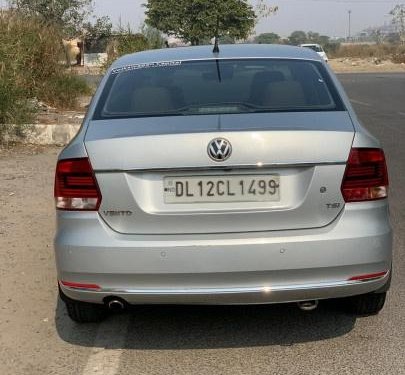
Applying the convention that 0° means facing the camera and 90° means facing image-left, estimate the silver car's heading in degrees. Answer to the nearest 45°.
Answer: approximately 180°

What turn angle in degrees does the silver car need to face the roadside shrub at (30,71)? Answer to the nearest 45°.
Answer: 0° — it already faces it

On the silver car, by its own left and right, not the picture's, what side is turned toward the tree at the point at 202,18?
front

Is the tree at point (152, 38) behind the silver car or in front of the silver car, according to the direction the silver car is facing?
in front
